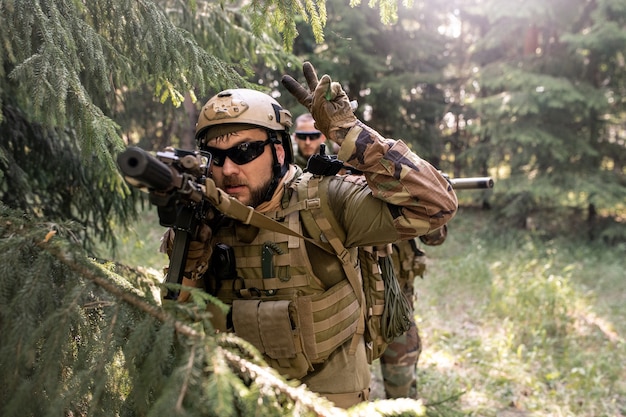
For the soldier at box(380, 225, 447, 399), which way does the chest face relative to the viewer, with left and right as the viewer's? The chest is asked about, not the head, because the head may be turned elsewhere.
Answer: facing to the right of the viewer

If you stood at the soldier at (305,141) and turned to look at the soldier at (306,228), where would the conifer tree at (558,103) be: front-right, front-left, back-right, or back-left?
back-left

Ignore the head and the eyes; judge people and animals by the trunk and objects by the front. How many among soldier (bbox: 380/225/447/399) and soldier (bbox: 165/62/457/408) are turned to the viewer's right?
1

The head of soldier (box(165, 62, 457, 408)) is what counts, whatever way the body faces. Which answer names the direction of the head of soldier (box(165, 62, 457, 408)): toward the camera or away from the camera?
toward the camera

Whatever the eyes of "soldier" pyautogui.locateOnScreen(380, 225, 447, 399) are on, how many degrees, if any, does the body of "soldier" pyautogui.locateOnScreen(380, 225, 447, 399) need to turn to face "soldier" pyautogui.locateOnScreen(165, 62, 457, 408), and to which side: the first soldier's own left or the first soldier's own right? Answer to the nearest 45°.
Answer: approximately 90° to the first soldier's own right

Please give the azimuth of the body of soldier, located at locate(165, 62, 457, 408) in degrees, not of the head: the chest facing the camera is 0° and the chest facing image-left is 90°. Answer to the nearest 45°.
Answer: approximately 45°

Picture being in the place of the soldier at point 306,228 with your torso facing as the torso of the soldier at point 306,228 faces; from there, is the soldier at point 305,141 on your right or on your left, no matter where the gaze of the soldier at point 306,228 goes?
on your right

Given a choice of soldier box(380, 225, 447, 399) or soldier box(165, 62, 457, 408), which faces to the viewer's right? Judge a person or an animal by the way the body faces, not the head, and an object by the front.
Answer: soldier box(380, 225, 447, 399)
